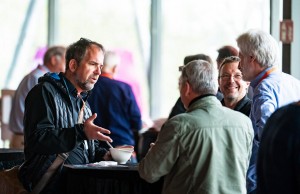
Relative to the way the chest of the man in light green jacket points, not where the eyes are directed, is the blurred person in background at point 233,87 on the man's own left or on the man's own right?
on the man's own right

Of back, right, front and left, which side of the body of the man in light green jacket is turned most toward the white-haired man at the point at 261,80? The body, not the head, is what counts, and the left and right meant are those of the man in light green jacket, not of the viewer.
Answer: right

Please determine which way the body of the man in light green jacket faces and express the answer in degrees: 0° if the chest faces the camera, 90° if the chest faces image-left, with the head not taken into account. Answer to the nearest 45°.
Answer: approximately 135°

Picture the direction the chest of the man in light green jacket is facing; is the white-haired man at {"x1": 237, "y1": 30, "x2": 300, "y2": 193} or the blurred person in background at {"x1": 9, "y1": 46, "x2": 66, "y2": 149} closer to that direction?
the blurred person in background

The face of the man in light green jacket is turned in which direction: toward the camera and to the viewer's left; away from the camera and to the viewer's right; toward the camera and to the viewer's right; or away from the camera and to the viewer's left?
away from the camera and to the viewer's left

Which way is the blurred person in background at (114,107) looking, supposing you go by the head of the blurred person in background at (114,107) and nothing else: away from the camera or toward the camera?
away from the camera
